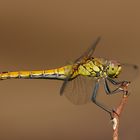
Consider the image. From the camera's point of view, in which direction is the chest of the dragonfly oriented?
to the viewer's right
